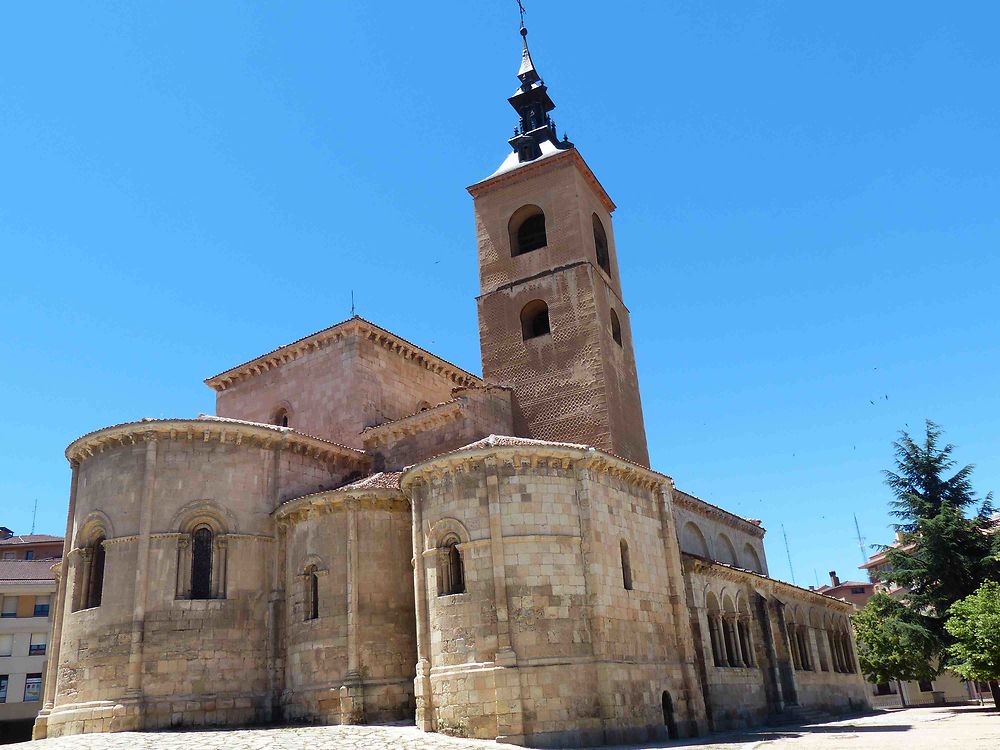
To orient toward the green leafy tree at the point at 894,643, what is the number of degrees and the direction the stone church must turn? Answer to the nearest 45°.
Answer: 0° — it already faces it

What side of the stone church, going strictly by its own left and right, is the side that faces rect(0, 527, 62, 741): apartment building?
left

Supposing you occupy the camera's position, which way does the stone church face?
facing away from the viewer and to the right of the viewer

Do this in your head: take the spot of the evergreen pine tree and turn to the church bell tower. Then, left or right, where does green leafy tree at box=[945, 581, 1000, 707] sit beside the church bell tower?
left

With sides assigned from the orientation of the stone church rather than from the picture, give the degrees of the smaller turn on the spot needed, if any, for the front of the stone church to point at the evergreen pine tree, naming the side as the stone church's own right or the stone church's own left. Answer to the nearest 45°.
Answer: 0° — it already faces it
